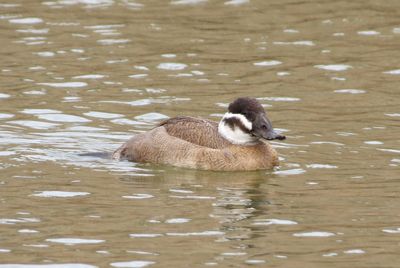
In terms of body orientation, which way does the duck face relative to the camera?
to the viewer's right
